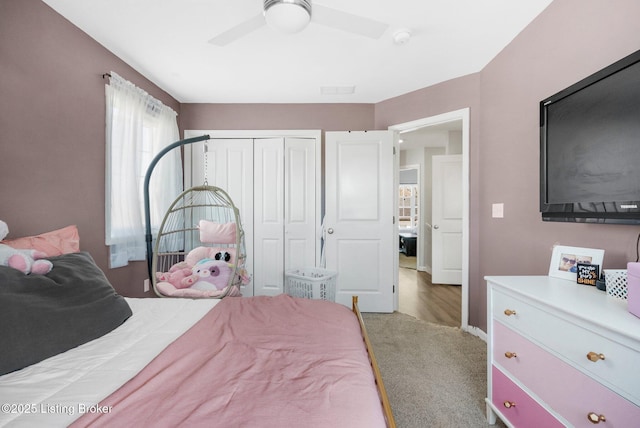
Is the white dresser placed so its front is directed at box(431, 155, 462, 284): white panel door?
no

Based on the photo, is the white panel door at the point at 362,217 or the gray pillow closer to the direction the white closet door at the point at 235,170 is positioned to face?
the gray pillow

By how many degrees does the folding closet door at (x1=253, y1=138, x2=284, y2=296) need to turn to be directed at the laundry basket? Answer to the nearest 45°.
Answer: approximately 45° to its left

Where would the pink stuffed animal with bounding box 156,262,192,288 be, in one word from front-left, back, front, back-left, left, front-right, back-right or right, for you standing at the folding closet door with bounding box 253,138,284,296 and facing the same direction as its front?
front-right

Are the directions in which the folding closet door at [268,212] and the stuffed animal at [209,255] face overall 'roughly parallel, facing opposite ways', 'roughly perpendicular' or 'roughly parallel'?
roughly parallel

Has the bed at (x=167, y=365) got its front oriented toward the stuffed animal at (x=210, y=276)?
no

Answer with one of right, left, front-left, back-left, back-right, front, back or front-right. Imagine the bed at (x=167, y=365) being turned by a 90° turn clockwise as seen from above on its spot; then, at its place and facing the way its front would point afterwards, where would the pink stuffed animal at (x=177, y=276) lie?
back

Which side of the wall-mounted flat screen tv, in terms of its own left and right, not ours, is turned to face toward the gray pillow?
front

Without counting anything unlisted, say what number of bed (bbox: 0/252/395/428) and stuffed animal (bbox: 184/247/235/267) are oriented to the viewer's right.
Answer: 1

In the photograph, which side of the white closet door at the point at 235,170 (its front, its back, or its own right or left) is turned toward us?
front

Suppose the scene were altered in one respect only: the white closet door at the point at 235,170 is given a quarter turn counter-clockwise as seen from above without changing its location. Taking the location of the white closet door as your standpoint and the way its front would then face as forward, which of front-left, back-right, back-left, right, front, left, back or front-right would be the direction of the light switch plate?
front-right

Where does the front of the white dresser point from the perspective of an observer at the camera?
facing the viewer and to the left of the viewer

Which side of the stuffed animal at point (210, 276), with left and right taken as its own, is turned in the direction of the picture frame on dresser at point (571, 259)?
left

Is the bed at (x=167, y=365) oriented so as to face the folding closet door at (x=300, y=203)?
no

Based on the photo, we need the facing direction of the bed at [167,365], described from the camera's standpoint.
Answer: facing to the right of the viewer

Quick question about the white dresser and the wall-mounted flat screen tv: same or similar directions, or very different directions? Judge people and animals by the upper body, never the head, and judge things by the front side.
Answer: same or similar directions

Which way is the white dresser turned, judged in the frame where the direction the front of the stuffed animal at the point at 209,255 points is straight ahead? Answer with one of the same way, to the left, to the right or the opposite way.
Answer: to the right

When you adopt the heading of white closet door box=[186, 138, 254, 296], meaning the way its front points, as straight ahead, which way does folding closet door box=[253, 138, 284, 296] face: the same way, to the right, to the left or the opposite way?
the same way

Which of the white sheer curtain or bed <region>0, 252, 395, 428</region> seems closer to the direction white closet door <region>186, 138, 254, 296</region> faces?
the bed

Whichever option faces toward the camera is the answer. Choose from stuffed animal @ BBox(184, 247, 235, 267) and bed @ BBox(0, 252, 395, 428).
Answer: the stuffed animal

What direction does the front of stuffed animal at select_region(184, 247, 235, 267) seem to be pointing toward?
toward the camera

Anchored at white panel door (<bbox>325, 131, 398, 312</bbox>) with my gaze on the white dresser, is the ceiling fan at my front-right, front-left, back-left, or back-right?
front-right
